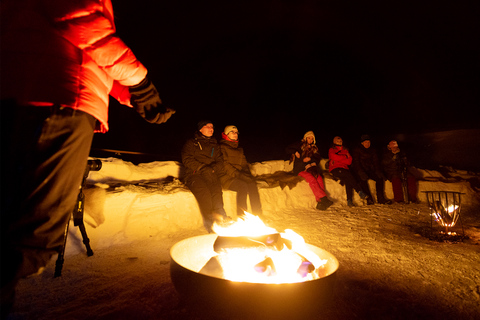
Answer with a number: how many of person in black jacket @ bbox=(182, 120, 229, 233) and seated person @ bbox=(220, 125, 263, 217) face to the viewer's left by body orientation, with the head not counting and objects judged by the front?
0

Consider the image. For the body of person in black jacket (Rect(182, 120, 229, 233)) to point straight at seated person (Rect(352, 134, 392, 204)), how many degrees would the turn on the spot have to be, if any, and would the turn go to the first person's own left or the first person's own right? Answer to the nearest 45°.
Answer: approximately 45° to the first person's own left

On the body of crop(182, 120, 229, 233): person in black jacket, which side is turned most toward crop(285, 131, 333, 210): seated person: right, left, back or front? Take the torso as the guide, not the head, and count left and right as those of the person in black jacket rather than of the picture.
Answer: left

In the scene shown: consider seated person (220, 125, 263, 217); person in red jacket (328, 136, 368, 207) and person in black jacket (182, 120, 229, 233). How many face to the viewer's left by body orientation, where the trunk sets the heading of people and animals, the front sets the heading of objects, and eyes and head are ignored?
0

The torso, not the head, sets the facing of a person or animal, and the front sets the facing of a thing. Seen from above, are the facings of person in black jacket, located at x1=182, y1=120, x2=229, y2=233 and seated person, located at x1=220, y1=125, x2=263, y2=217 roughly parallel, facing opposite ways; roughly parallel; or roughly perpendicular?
roughly parallel

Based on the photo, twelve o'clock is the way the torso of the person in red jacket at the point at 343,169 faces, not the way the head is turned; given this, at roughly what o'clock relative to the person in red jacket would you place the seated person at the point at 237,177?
The seated person is roughly at 3 o'clock from the person in red jacket.

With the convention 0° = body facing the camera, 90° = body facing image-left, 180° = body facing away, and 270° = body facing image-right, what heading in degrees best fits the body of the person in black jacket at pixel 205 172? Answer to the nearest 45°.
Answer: approximately 315°

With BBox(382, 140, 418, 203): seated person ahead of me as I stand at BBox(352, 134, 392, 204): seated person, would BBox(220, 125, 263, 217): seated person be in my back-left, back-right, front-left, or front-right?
back-right

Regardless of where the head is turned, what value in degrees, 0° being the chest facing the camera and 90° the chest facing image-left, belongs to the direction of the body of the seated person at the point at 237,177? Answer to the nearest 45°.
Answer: approximately 315°

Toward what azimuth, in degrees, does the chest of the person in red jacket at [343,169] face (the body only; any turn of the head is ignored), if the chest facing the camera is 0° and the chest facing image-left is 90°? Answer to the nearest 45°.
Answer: approximately 315°

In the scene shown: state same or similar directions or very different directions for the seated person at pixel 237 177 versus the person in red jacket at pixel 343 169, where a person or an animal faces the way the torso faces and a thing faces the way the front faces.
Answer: same or similar directions

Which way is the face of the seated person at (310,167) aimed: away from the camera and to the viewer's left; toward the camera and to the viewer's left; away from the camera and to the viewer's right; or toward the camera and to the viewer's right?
toward the camera and to the viewer's left

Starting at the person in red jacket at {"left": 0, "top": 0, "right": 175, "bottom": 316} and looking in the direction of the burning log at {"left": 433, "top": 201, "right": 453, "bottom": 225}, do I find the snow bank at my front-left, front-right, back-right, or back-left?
front-left

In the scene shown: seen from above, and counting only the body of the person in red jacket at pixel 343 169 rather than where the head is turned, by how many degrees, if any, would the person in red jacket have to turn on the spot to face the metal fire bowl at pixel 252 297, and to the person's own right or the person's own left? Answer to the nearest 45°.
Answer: approximately 45° to the person's own right

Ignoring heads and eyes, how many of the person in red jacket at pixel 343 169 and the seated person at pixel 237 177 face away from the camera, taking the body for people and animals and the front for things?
0
